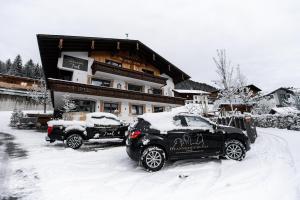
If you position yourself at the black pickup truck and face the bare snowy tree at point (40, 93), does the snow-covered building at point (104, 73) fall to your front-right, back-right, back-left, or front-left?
front-right

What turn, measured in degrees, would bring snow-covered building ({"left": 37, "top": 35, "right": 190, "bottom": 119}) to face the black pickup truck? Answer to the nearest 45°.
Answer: approximately 45° to its right

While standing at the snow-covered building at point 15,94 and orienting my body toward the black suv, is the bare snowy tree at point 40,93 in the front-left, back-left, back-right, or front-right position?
front-left

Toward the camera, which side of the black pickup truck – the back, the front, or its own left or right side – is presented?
right

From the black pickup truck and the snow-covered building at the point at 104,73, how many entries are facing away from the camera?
0

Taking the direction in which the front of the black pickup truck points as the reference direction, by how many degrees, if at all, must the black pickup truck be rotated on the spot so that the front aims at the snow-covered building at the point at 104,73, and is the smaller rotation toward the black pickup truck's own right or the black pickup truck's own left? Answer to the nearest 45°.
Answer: approximately 90° to the black pickup truck's own left

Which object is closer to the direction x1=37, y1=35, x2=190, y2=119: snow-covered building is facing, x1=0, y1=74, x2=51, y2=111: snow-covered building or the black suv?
the black suv

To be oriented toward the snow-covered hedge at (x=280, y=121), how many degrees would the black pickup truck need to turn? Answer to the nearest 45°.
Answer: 0° — it already faces it

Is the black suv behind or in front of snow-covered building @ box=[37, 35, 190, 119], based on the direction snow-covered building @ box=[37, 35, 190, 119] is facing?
in front

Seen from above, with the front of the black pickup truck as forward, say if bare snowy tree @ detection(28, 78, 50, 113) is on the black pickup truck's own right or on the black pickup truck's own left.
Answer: on the black pickup truck's own left

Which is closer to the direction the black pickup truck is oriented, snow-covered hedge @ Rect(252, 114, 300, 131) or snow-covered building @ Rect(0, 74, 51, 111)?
the snow-covered hedge

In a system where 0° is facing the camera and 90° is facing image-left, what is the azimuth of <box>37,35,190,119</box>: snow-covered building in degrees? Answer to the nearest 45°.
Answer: approximately 315°
